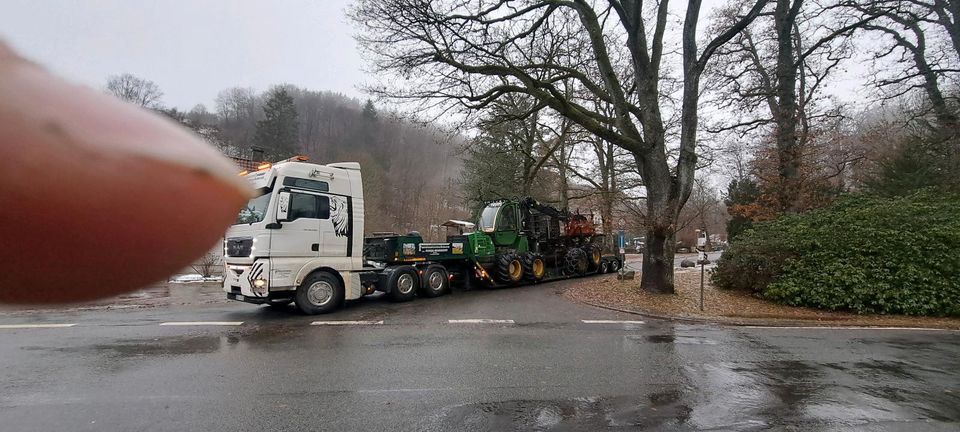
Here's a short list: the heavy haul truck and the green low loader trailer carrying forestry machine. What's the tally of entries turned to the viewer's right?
0

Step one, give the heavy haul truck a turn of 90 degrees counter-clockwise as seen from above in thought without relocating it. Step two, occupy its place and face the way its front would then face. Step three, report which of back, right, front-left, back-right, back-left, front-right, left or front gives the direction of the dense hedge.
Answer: front-left
